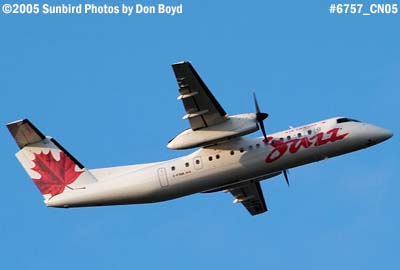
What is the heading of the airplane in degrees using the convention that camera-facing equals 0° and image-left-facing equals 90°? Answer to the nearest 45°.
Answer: approximately 270°
